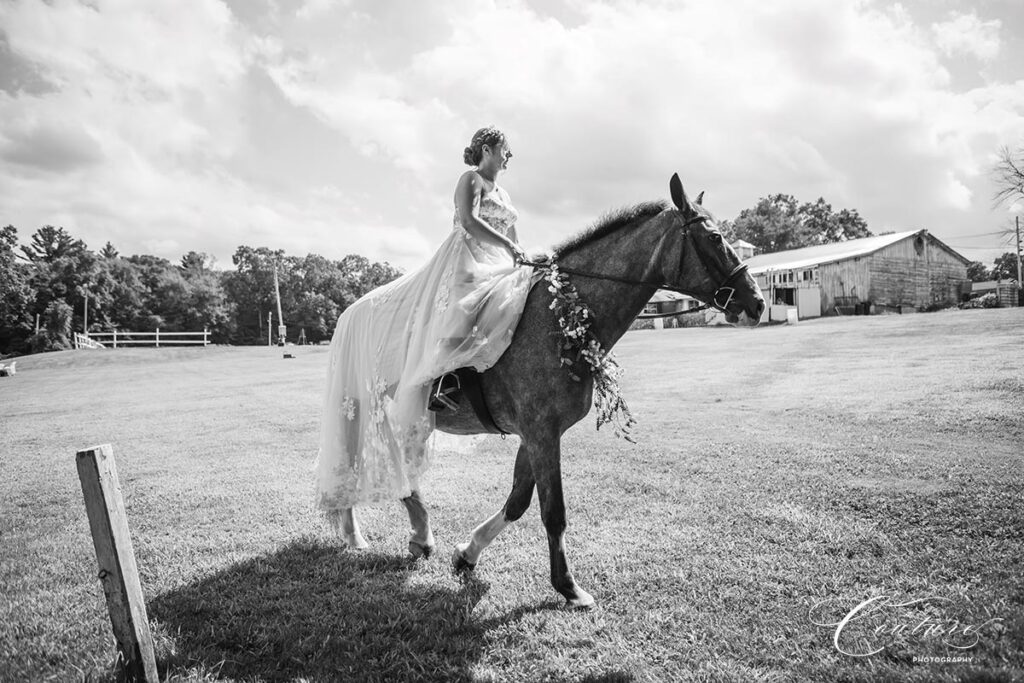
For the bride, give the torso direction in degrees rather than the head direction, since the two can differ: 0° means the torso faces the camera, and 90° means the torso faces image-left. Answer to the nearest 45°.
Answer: approximately 270°

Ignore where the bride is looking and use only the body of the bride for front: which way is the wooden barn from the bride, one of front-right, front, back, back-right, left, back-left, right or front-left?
front-left

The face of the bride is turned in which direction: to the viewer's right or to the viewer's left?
to the viewer's right

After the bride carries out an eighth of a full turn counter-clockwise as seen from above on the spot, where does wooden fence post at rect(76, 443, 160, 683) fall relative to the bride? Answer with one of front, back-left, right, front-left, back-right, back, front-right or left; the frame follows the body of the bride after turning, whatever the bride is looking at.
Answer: back
